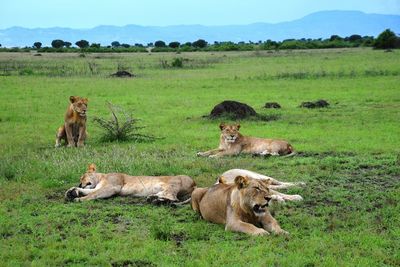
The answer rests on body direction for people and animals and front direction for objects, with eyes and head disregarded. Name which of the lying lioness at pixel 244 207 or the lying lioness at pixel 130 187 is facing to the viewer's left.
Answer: the lying lioness at pixel 130 187

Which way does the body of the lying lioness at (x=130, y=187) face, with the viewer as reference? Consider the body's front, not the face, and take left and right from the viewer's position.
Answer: facing to the left of the viewer

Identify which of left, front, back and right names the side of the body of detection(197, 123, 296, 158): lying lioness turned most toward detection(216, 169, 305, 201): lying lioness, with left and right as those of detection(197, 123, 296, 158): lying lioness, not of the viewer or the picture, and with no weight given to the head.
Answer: left

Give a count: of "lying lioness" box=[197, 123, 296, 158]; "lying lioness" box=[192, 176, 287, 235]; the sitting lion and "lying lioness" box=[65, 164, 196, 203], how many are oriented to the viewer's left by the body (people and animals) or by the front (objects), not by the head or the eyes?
2

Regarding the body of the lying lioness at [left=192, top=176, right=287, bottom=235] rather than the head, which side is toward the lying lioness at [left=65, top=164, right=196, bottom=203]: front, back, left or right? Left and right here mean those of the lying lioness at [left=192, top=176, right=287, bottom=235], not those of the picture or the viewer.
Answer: back

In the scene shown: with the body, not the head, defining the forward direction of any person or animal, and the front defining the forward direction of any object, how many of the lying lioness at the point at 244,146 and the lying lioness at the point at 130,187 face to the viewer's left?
2

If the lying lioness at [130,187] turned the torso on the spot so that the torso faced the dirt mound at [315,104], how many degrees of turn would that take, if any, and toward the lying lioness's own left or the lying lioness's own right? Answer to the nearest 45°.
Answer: approximately 135° to the lying lioness's own right

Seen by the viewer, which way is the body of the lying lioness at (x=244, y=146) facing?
to the viewer's left

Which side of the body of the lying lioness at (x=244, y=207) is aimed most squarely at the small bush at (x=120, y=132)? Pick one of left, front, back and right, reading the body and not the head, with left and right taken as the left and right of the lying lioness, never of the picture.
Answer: back

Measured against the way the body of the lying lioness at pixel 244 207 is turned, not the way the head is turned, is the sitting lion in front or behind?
behind
